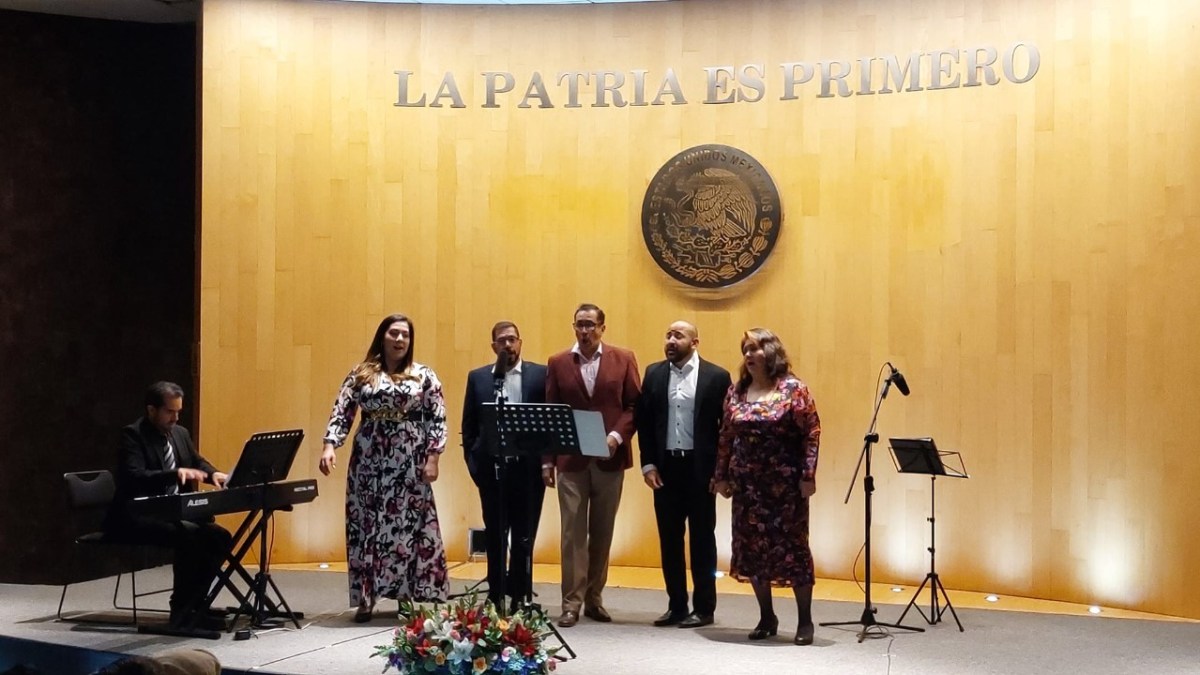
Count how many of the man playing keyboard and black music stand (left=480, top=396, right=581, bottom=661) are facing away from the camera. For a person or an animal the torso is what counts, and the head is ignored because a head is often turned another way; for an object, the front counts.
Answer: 1

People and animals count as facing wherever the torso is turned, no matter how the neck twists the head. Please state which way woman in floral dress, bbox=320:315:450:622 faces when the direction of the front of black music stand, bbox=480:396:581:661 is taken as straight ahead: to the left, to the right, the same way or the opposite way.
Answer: the opposite way

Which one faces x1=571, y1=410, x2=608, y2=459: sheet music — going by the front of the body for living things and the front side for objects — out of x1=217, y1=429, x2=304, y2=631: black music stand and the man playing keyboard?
the man playing keyboard

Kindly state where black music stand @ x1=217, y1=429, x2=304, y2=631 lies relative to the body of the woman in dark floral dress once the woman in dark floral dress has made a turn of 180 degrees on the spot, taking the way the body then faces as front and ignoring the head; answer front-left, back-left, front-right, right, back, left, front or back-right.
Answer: back-left

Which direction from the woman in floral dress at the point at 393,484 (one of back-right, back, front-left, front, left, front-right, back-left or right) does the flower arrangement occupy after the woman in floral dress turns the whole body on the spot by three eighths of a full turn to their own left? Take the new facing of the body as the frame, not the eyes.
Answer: back-right

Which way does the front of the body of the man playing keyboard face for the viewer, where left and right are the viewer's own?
facing the viewer and to the right of the viewer

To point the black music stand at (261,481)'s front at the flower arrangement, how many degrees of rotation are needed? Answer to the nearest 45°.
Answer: approximately 135° to its left

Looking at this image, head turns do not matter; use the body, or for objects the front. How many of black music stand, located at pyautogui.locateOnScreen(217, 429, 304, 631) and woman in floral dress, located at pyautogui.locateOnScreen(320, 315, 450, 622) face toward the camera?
1

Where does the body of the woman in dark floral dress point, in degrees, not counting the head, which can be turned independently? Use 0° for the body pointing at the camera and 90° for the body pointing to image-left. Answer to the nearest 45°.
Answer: approximately 45°

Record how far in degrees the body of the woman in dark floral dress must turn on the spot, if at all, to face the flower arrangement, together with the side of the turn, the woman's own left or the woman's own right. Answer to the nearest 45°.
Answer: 0° — they already face it

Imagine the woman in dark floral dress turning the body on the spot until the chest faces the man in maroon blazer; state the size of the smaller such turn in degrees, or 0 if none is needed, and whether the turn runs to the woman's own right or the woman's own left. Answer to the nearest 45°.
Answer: approximately 90° to the woman's own right

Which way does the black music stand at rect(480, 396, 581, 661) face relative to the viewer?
away from the camera

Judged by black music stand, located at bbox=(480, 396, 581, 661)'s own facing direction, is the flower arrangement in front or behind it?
behind

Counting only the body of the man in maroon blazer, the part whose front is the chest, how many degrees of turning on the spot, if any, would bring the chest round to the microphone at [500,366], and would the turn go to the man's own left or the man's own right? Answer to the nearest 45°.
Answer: approximately 45° to the man's own right

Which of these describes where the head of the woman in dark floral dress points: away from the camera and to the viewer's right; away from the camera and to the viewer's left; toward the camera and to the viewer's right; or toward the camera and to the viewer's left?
toward the camera and to the viewer's left
